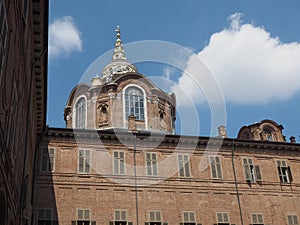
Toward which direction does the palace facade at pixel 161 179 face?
toward the camera
